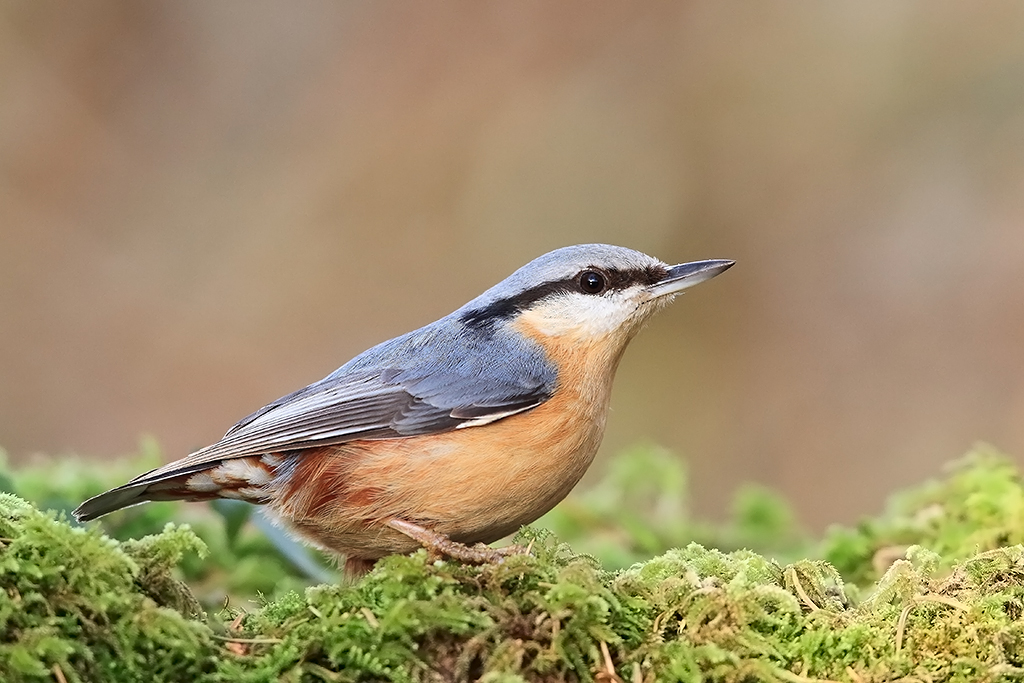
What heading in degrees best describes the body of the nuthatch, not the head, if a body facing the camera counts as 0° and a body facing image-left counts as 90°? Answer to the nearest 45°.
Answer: approximately 270°
